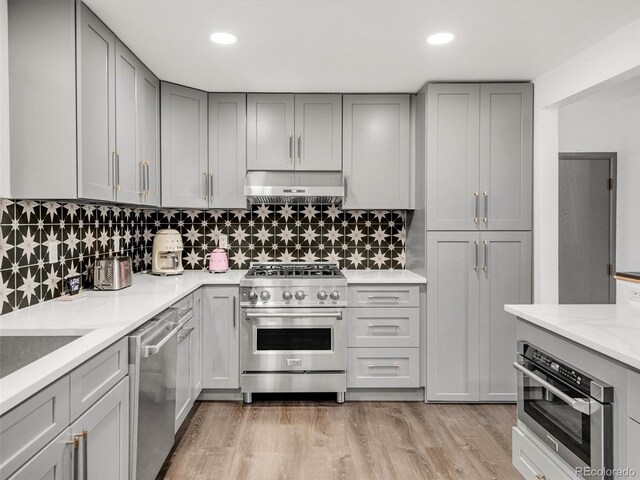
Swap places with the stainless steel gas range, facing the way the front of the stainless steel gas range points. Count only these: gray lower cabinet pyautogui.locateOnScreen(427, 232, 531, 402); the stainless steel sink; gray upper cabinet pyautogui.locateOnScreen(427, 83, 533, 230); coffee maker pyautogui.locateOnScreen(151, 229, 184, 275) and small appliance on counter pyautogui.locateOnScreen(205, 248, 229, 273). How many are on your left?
2

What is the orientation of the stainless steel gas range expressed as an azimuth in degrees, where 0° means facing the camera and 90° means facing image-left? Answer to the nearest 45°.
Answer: approximately 0°

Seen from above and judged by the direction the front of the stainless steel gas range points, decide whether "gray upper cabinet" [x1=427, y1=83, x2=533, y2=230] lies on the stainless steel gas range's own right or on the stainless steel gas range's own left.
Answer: on the stainless steel gas range's own left

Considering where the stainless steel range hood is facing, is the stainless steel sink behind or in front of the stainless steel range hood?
in front

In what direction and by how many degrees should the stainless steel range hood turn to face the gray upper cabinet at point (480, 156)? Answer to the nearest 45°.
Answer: approximately 90° to its left

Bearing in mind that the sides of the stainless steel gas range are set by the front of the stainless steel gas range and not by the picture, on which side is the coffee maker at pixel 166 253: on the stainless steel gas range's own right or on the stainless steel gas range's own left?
on the stainless steel gas range's own right

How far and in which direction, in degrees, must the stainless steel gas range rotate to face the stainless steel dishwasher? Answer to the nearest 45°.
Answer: approximately 45° to its right

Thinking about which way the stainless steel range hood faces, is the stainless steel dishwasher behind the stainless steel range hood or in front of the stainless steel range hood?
in front

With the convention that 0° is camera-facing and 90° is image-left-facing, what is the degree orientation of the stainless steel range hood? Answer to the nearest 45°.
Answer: approximately 0°

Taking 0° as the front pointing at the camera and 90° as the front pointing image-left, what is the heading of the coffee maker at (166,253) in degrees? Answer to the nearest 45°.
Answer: approximately 315°

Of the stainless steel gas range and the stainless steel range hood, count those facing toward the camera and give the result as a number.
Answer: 2
